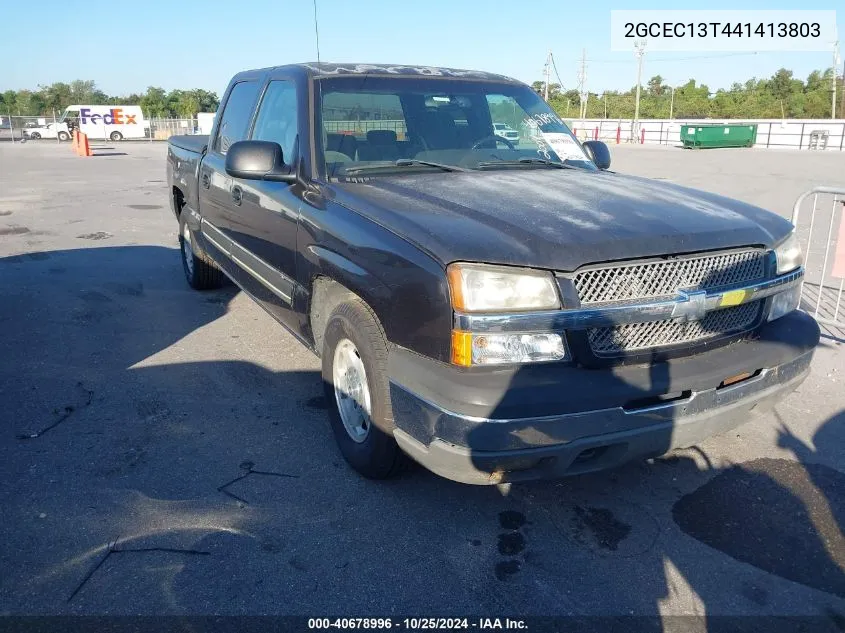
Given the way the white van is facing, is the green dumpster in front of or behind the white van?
behind

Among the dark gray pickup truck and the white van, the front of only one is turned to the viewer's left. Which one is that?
the white van

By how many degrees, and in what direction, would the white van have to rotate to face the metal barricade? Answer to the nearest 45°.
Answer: approximately 90° to its left

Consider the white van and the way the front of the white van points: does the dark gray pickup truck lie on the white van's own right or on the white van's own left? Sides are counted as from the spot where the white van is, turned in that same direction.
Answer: on the white van's own left

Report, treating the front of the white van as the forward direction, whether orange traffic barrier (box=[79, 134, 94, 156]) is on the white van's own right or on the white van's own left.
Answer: on the white van's own left

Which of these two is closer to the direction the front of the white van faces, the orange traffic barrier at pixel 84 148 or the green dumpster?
the orange traffic barrier

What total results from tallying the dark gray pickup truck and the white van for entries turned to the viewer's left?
1

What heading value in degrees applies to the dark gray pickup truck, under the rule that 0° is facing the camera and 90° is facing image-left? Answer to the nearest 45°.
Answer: approximately 315°

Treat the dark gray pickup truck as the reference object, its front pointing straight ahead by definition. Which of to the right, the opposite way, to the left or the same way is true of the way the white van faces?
to the right

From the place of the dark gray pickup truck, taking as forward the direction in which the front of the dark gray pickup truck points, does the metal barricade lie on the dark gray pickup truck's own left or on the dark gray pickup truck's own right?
on the dark gray pickup truck's own left

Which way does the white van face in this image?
to the viewer's left
